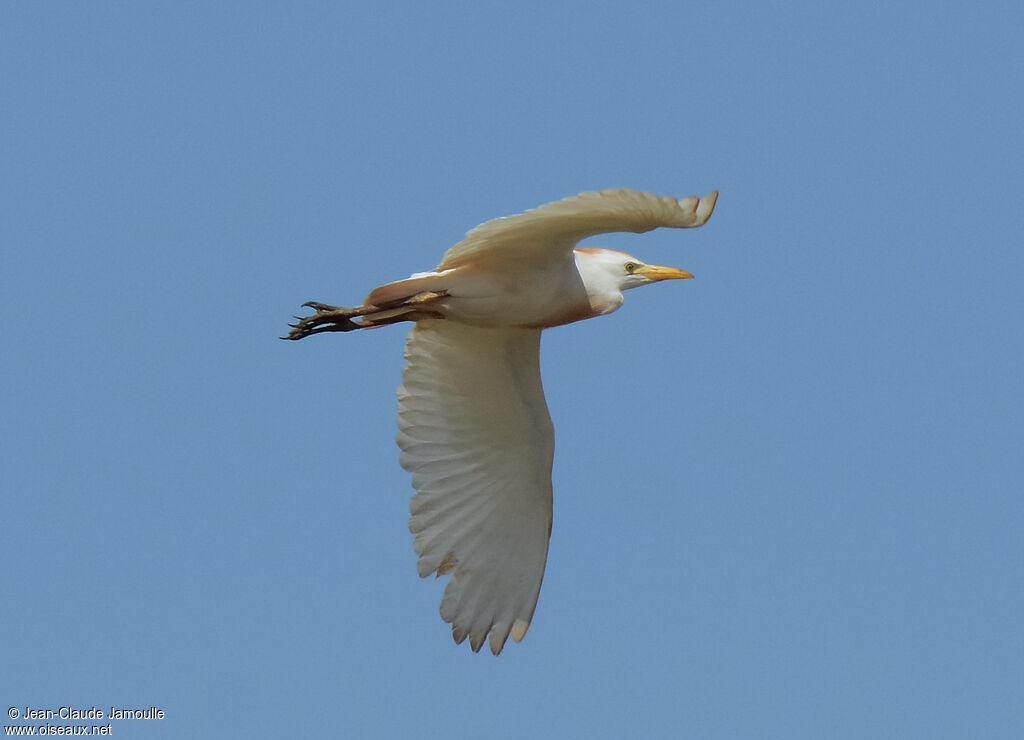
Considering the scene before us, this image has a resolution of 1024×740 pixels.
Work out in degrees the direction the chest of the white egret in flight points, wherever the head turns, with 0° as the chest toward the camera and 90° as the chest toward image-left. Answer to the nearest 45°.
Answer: approximately 270°
